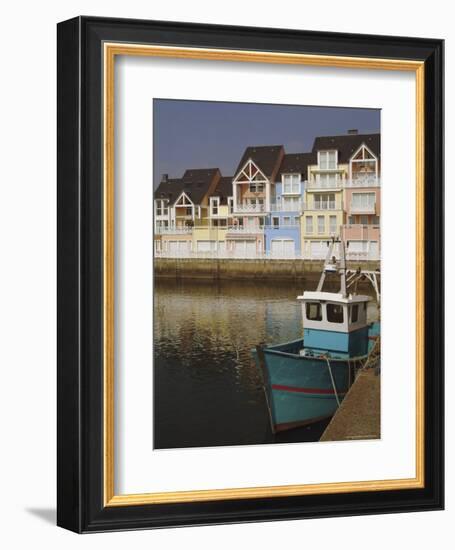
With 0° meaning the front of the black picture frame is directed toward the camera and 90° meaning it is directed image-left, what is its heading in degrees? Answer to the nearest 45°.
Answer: approximately 315°
